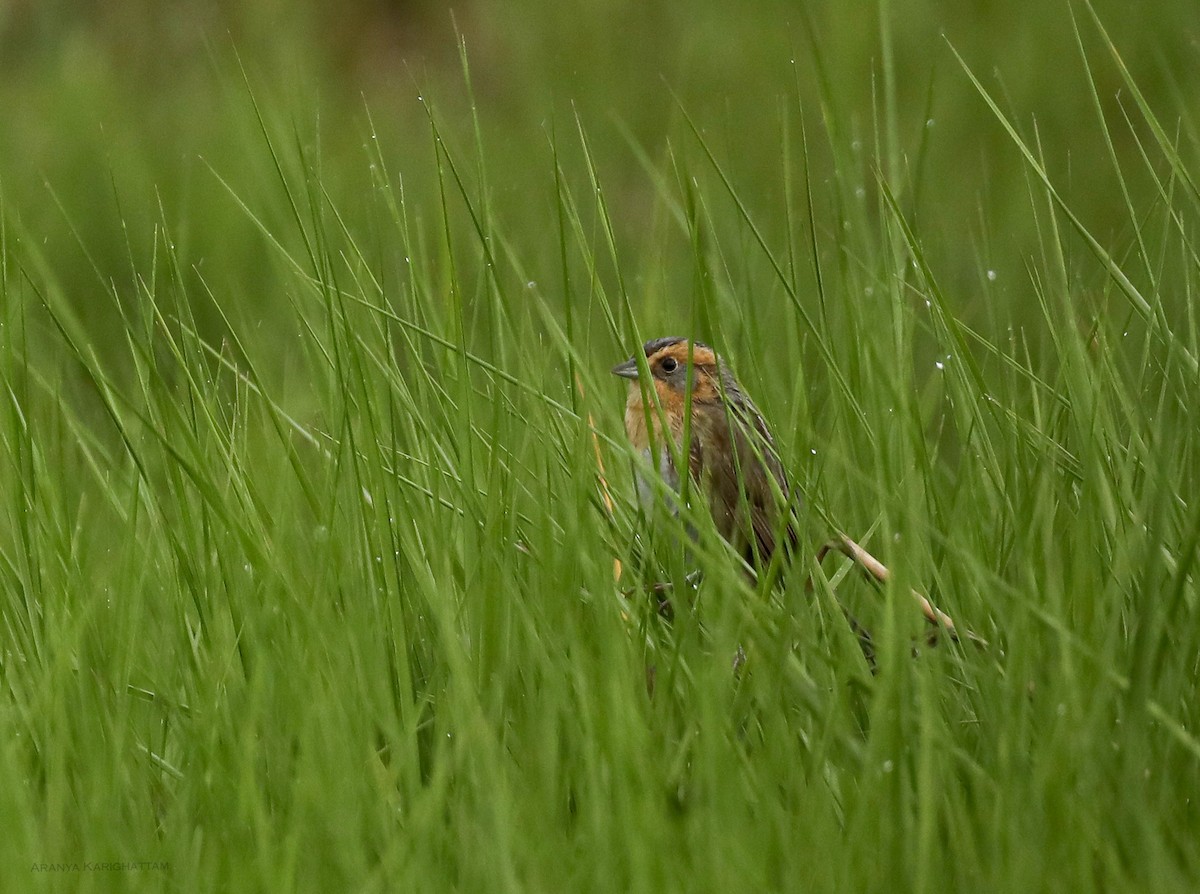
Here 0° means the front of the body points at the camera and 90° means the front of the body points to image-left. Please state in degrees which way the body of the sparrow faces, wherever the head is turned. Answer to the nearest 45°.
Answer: approximately 90°
